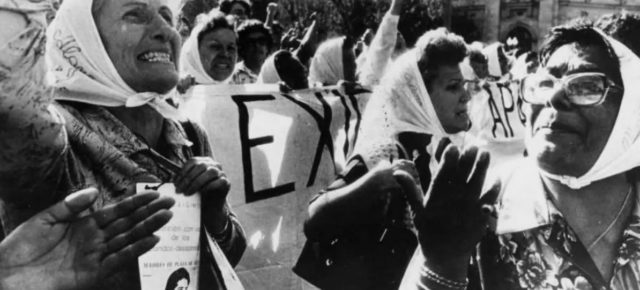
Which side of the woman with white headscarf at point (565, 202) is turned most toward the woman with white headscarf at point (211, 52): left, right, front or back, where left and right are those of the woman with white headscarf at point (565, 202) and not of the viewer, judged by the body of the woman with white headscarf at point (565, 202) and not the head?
right

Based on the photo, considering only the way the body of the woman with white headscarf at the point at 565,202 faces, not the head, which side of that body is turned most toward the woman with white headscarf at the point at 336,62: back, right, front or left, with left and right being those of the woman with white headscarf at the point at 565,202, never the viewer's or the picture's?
back

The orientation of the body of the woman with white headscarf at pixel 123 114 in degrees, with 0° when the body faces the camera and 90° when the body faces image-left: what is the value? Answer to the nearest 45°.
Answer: approximately 315°

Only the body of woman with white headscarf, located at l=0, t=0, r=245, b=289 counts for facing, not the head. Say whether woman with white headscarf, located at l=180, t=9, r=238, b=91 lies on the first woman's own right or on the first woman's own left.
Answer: on the first woman's own left

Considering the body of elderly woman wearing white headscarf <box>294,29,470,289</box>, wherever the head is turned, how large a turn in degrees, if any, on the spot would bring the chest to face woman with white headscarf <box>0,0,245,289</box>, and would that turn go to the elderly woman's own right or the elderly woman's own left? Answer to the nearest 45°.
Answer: approximately 135° to the elderly woman's own right

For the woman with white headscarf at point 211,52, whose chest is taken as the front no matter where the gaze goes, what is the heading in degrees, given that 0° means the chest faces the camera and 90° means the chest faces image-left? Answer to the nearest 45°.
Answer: approximately 315°

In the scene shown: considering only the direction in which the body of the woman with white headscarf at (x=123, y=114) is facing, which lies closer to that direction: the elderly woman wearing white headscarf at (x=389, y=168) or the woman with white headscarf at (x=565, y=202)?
the woman with white headscarf
